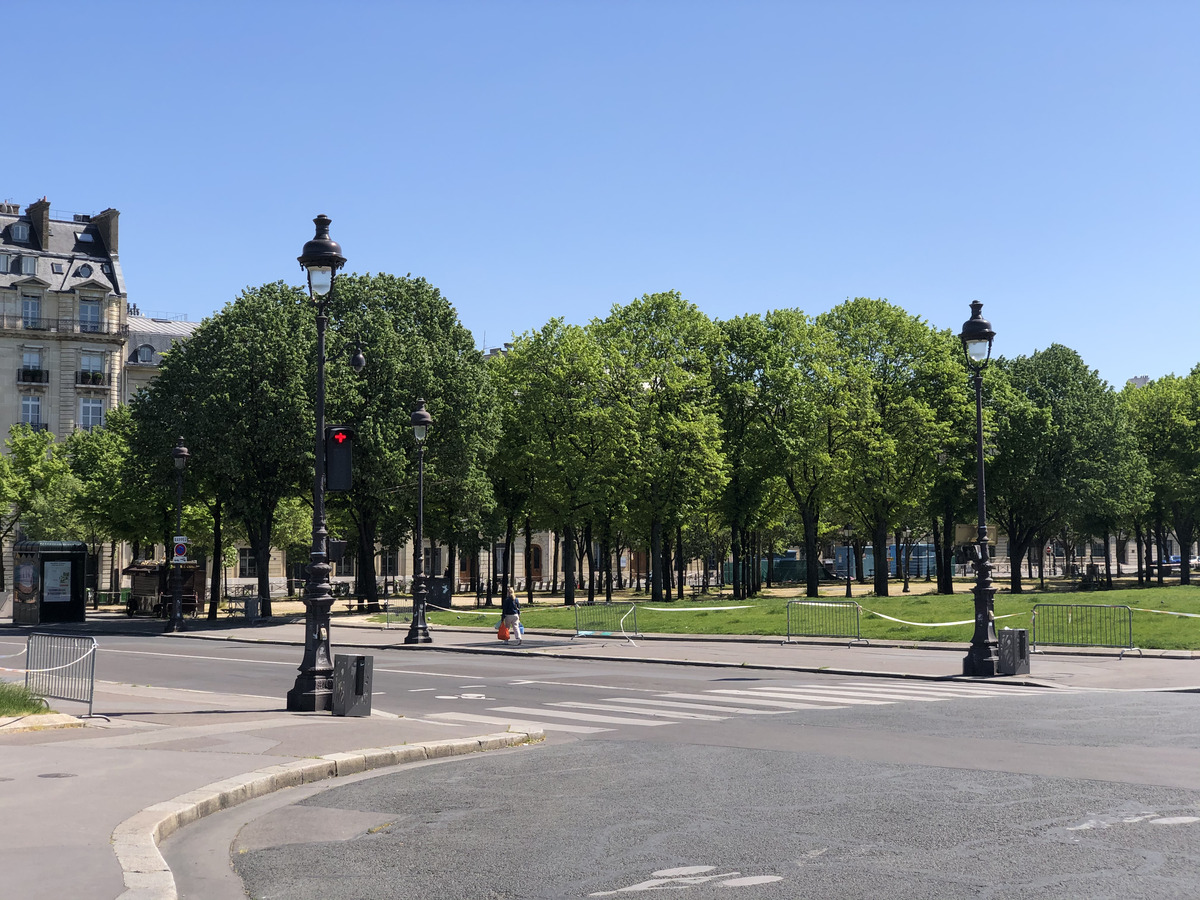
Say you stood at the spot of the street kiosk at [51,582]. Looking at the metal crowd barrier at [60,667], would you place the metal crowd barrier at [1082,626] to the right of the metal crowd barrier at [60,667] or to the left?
left

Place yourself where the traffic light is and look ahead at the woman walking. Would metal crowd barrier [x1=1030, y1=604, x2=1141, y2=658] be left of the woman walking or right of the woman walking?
right

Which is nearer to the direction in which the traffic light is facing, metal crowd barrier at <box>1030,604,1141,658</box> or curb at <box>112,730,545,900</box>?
the curb

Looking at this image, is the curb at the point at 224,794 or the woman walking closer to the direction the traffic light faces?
the curb

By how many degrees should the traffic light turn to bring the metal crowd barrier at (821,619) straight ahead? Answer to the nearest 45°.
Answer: approximately 135° to its left

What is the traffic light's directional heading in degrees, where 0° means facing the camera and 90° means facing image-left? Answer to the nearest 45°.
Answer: approximately 0°

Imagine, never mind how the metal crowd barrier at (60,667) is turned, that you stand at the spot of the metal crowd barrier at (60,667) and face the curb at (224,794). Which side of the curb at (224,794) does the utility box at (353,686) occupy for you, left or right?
left

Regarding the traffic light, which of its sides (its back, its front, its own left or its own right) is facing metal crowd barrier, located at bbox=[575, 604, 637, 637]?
back

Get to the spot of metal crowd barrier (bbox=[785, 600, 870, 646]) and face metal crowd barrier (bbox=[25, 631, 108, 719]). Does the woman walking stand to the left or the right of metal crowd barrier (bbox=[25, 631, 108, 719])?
right

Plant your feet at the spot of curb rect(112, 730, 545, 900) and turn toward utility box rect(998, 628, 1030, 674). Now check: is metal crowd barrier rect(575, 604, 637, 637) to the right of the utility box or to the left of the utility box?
left

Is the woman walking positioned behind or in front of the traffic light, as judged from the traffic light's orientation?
behind

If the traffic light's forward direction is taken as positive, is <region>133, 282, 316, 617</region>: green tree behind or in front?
behind
